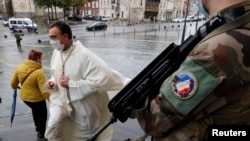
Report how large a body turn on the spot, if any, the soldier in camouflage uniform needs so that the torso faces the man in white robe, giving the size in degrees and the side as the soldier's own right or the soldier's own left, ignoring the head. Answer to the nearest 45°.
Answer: approximately 45° to the soldier's own right

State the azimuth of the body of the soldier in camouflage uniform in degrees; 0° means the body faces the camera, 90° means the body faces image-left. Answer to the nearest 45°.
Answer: approximately 90°

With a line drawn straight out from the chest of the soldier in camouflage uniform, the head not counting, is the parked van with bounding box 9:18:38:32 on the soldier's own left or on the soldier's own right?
on the soldier's own right

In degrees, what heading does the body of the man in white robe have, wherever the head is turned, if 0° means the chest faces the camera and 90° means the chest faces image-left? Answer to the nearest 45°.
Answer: approximately 45°

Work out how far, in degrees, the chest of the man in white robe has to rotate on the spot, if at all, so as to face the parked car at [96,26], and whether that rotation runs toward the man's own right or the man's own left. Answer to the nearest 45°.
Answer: approximately 135° to the man's own right

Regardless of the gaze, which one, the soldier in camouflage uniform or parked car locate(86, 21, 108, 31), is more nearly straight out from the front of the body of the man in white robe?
the soldier in camouflage uniform

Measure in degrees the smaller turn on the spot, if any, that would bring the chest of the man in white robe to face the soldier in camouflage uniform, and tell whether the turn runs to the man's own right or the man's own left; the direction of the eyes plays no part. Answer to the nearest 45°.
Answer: approximately 45° to the man's own left

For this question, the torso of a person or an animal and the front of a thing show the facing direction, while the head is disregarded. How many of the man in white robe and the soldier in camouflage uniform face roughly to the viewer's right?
0
